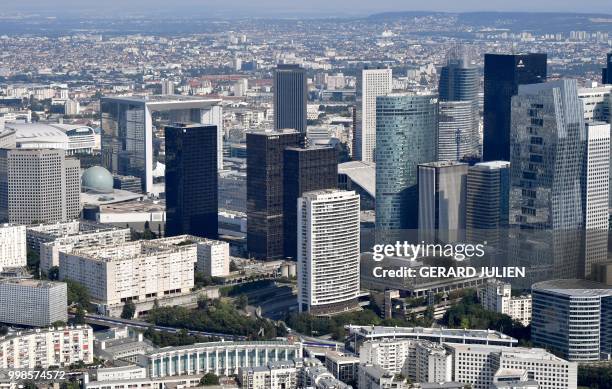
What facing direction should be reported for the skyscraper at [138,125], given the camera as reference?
facing the viewer and to the right of the viewer

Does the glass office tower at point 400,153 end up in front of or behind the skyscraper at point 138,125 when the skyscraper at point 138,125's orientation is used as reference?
in front

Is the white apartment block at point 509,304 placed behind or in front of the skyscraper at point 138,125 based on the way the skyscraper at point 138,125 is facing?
in front

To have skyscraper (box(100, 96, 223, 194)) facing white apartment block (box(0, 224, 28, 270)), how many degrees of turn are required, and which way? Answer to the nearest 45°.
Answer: approximately 45° to its right

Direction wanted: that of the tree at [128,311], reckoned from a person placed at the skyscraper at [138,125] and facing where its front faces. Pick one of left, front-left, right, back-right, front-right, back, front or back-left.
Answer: front-right

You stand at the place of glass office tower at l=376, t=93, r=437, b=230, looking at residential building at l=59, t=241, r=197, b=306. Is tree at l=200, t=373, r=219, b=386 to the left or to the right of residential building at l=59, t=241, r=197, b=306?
left

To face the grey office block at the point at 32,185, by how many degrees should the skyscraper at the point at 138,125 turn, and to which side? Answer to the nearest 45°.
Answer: approximately 45° to its right

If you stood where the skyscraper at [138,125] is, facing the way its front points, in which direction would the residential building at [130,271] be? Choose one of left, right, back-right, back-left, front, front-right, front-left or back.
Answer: front-right

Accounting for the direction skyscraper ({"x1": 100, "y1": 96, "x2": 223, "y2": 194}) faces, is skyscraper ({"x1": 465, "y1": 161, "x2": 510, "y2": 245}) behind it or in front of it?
in front
